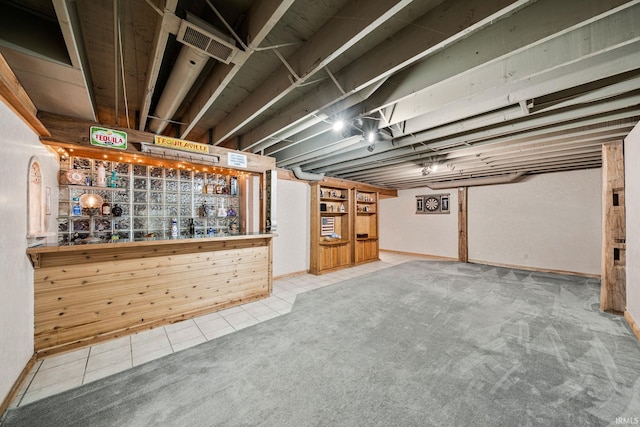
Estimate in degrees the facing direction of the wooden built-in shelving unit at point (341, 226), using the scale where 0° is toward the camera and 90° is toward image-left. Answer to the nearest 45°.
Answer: approximately 315°

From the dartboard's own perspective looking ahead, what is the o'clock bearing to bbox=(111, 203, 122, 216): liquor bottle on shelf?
The liquor bottle on shelf is roughly at 1 o'clock from the dartboard.

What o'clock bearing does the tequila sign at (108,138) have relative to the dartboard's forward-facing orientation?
The tequila sign is roughly at 1 o'clock from the dartboard.

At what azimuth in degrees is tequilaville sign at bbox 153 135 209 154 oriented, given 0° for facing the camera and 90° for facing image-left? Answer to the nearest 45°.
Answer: approximately 315°

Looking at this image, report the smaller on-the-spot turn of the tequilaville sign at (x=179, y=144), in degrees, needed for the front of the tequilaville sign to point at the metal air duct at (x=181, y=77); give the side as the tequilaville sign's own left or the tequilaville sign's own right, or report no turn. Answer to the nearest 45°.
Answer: approximately 45° to the tequilaville sign's own right

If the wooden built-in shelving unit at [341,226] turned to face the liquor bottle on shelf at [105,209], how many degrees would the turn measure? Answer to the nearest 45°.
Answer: approximately 90° to its right

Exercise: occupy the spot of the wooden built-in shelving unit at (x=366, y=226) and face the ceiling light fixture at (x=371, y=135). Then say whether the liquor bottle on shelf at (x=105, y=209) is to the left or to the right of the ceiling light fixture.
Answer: right

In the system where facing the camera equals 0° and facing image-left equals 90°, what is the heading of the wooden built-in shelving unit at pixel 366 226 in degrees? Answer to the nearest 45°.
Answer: approximately 315°

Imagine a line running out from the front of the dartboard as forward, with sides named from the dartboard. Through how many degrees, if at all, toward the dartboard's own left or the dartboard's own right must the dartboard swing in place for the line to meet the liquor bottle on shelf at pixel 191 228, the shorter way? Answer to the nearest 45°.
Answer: approximately 45° to the dartboard's own right

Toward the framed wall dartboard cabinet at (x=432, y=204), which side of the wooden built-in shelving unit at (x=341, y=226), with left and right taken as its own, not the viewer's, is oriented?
left

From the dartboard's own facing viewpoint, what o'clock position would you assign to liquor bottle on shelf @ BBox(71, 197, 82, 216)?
The liquor bottle on shelf is roughly at 1 o'clock from the dartboard.
